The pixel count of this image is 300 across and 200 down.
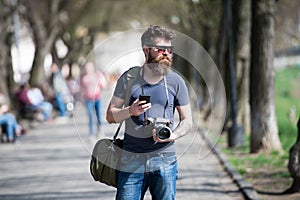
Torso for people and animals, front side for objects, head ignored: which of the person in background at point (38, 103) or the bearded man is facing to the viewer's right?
the person in background

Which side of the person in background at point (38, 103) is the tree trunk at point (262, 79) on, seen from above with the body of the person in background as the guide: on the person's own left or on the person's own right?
on the person's own right

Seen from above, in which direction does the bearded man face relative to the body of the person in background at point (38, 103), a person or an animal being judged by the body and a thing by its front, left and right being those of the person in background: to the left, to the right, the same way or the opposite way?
to the right

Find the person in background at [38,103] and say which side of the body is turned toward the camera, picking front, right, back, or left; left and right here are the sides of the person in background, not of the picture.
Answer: right

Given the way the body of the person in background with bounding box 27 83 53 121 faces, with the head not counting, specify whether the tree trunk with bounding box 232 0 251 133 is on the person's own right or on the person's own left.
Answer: on the person's own right

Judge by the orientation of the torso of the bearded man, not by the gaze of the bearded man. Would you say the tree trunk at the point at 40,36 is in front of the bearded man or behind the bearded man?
behind

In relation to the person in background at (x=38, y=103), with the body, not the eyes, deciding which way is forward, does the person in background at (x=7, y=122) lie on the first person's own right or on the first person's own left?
on the first person's own right

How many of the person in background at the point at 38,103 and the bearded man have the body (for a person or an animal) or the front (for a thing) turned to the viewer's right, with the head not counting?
1
